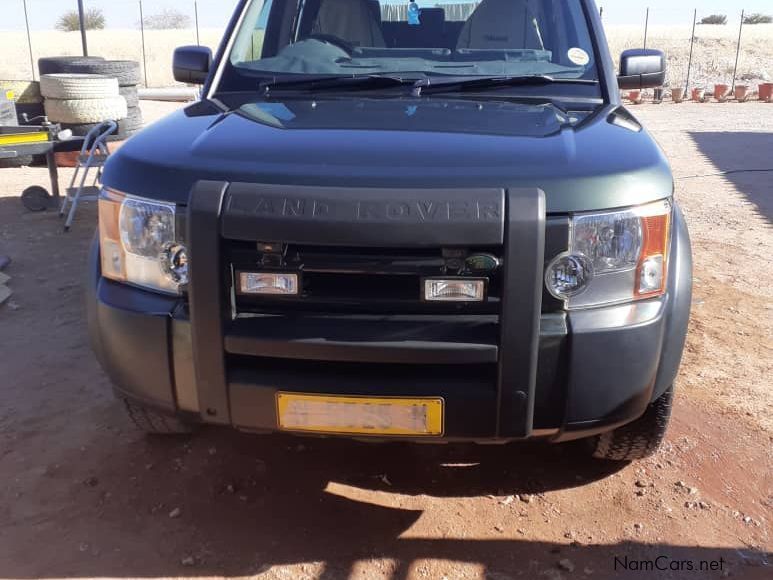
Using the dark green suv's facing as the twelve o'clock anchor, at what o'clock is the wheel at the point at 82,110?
The wheel is roughly at 5 o'clock from the dark green suv.

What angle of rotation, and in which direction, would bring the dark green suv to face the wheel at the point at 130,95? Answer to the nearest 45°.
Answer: approximately 180°

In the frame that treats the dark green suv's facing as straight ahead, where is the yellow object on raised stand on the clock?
The yellow object on raised stand is roughly at 5 o'clock from the dark green suv.

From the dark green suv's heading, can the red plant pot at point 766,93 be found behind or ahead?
behind

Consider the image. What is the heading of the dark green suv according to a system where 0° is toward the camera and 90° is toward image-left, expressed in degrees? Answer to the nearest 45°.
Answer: approximately 0°

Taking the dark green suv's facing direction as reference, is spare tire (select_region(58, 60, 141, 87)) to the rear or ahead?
to the rear
